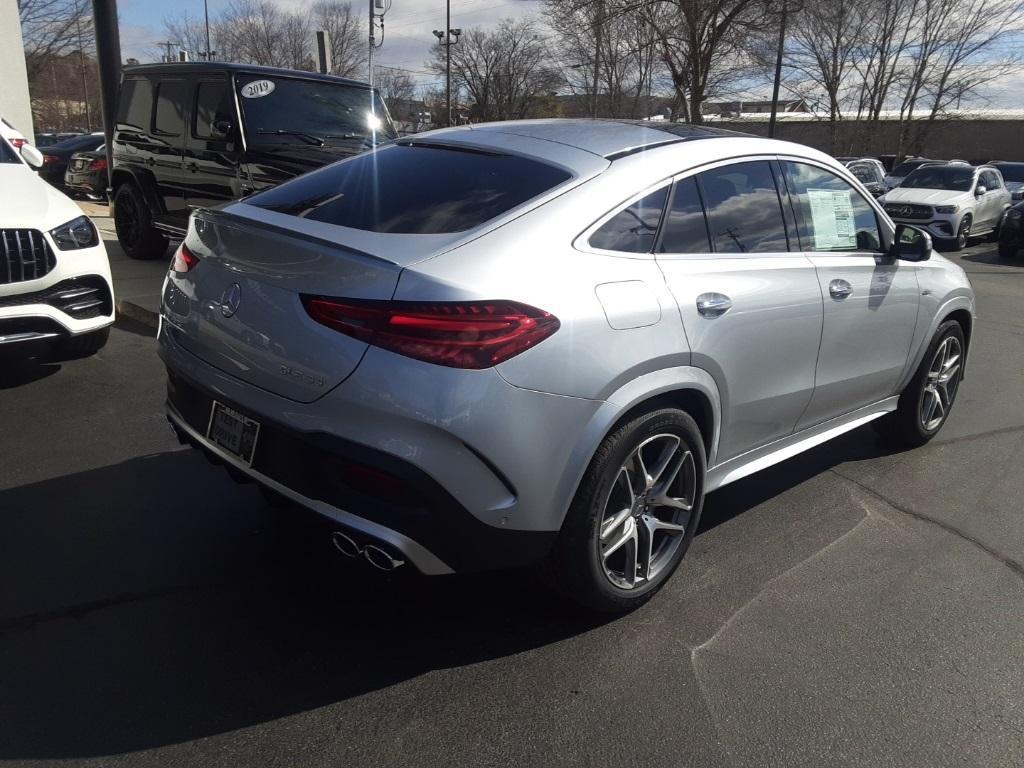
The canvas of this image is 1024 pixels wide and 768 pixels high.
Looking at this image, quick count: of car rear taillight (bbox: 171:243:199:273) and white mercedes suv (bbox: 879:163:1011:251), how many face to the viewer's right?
0

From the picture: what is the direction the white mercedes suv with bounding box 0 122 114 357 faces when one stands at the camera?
facing the viewer and to the right of the viewer

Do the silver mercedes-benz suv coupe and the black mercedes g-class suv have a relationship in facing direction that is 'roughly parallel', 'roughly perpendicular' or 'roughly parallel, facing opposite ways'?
roughly perpendicular

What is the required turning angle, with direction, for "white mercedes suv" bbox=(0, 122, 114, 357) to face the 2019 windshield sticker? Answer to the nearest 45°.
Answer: approximately 90° to its left

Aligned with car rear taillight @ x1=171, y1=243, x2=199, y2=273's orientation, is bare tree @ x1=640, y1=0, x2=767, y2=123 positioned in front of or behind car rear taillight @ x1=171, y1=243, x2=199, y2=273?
behind

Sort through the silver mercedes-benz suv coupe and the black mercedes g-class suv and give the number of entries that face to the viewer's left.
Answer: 0

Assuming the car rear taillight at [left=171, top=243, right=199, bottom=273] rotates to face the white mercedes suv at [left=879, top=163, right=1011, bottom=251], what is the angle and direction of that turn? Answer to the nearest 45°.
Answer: approximately 180°

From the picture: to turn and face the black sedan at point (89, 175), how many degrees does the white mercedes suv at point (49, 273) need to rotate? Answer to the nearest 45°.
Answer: approximately 135° to its left

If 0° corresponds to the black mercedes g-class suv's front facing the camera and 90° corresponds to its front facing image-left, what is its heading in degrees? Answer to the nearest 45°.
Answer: approximately 315°

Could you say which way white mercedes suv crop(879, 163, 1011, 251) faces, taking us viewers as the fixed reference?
facing the viewer and to the left of the viewer

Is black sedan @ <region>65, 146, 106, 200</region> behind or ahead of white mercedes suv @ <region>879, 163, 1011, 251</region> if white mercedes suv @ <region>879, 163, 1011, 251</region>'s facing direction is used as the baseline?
ahead
